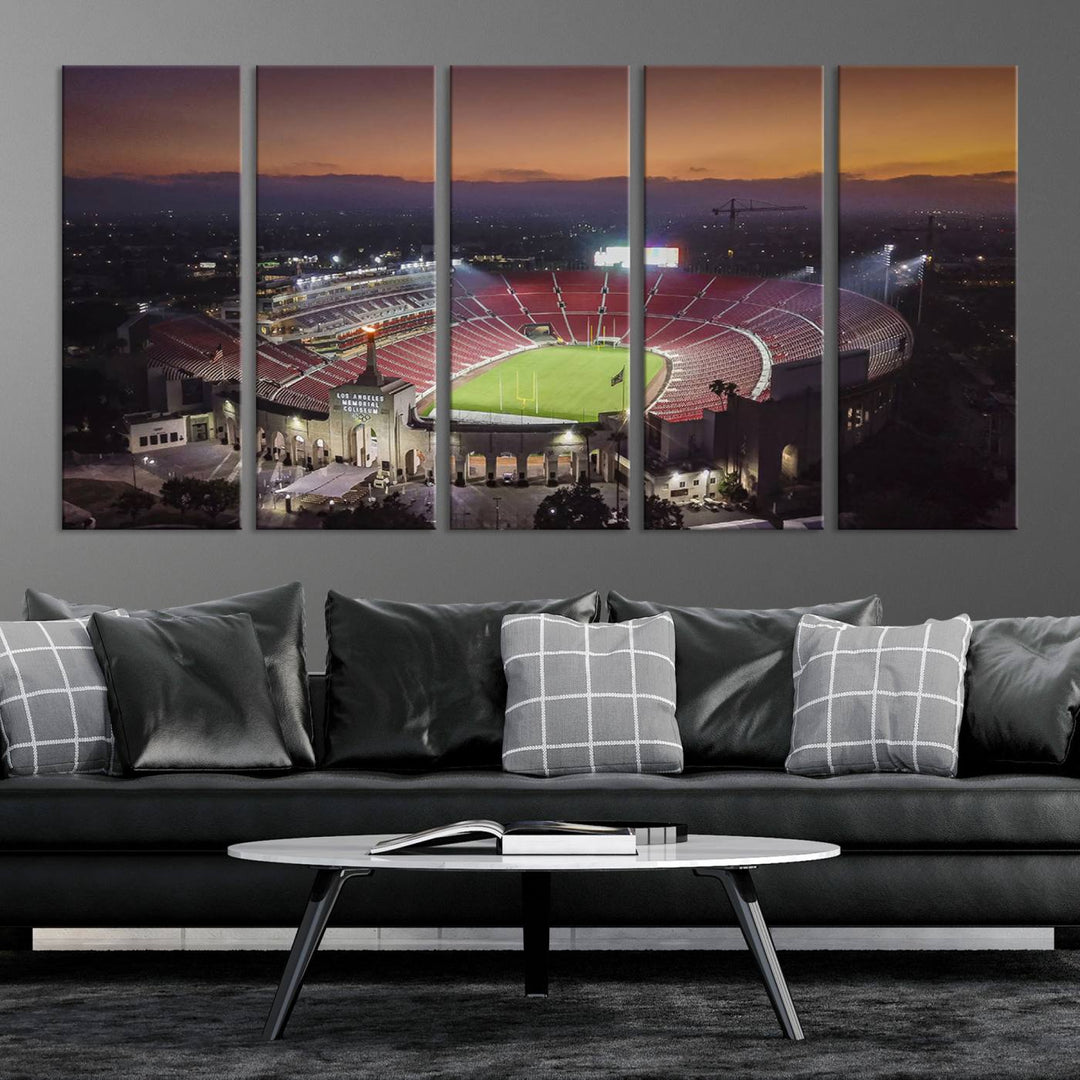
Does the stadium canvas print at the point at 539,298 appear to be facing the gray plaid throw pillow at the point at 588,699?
yes

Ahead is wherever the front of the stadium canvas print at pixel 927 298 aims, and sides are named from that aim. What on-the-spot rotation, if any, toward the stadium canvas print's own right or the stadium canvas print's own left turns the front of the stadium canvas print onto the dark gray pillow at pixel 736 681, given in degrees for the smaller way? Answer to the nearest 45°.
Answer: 0° — it already faces it

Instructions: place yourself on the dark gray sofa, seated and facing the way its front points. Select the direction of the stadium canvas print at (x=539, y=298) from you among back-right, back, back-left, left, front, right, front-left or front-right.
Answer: back

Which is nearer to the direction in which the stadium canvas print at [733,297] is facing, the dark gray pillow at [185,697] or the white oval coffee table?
the white oval coffee table

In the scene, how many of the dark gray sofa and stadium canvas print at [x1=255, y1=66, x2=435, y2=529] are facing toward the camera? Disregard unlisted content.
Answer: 2

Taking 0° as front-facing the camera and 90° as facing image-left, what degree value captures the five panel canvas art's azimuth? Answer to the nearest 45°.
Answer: approximately 0°

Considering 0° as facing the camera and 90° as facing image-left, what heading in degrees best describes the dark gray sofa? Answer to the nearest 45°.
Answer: approximately 0°

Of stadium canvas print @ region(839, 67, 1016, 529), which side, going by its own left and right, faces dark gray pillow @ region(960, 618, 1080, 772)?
front

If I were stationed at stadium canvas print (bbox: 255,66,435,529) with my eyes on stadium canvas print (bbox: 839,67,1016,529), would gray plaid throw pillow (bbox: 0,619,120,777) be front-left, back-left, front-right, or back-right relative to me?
back-right

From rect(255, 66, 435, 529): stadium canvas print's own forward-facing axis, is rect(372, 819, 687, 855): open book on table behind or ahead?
ahead

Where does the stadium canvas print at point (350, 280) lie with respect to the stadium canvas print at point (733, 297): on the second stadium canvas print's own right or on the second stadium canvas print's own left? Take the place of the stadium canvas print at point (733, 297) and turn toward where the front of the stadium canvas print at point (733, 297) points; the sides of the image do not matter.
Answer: on the second stadium canvas print's own right
